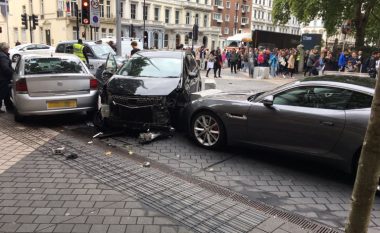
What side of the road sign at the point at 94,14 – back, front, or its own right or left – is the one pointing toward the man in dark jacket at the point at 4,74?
front

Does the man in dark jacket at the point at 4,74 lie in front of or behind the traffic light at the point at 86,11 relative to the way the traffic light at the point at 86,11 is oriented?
in front

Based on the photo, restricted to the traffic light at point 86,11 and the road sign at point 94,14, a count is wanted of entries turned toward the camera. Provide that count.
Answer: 2

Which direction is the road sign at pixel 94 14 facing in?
toward the camera

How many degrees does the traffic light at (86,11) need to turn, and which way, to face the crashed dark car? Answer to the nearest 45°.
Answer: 0° — it already faces it

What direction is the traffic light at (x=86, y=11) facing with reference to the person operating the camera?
facing the viewer

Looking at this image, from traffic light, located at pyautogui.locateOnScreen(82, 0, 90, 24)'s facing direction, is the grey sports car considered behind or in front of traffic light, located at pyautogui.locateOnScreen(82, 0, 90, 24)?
in front

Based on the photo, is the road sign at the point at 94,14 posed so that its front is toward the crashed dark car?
yes
